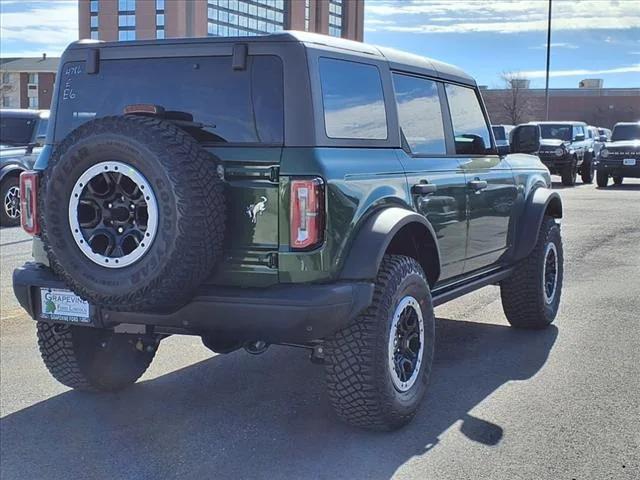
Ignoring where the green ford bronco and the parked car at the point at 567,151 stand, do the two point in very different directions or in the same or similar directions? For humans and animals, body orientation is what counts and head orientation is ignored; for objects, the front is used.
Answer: very different directions

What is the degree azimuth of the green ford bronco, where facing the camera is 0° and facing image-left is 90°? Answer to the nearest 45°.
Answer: approximately 225°

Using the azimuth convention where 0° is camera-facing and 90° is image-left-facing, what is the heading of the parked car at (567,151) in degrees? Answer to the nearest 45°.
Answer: approximately 45°

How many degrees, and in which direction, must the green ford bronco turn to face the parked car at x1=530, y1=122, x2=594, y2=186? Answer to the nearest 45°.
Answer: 0° — it already faces it

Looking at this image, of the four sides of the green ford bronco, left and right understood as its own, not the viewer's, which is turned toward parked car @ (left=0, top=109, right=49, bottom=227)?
left

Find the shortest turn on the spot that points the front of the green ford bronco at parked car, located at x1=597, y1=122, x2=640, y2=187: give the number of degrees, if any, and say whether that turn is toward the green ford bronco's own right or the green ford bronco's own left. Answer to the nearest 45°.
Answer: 0° — it already faces it
